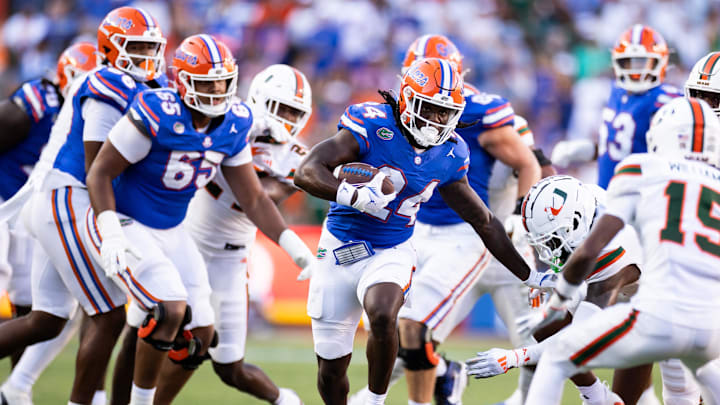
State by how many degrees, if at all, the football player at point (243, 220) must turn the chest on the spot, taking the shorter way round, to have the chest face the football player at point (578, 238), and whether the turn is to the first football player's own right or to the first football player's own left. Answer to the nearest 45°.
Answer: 0° — they already face them

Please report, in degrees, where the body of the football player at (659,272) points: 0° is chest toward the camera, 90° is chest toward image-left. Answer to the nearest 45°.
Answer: approximately 135°
